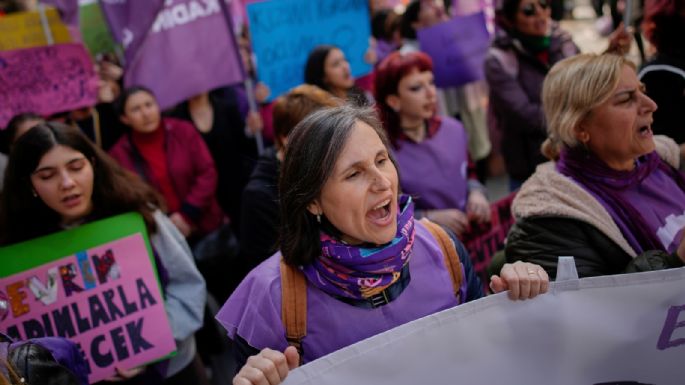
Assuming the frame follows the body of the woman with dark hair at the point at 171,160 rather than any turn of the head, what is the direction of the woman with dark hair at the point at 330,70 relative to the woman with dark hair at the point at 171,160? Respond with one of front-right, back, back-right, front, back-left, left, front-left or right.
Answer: left

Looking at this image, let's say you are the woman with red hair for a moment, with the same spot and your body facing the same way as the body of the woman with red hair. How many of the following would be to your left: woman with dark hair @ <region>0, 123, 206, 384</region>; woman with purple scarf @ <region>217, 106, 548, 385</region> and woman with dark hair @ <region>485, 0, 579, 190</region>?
1

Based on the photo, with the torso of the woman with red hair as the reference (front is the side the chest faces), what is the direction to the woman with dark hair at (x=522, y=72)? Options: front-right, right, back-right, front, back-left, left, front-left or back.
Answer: left

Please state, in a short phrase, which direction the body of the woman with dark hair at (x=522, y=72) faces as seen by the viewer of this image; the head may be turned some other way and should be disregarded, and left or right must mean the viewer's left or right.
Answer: facing the viewer and to the right of the viewer

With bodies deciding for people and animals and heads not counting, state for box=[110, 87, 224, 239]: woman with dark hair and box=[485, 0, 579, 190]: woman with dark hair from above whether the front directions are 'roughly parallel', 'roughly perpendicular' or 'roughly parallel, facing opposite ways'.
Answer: roughly parallel

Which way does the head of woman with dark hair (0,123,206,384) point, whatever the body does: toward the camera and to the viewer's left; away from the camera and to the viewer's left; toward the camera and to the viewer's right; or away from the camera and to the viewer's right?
toward the camera and to the viewer's right

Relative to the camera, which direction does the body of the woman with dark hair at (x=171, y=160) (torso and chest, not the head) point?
toward the camera

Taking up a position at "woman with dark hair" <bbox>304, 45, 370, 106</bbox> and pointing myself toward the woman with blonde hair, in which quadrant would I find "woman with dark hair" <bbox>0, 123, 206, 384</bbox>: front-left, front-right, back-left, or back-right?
front-right

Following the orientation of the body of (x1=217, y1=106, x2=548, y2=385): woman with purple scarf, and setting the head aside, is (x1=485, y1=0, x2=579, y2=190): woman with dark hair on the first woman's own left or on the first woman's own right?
on the first woman's own left

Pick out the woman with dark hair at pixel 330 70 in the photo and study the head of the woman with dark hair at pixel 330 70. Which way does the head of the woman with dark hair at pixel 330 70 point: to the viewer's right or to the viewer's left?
to the viewer's right

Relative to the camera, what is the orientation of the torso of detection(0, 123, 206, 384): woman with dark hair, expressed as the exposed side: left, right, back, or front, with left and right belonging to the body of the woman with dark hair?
front

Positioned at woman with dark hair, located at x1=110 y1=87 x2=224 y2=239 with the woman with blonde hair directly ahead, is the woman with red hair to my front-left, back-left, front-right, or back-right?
front-left

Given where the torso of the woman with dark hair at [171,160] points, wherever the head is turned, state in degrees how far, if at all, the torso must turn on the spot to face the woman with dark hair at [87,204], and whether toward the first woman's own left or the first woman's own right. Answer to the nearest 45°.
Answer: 0° — they already face them
